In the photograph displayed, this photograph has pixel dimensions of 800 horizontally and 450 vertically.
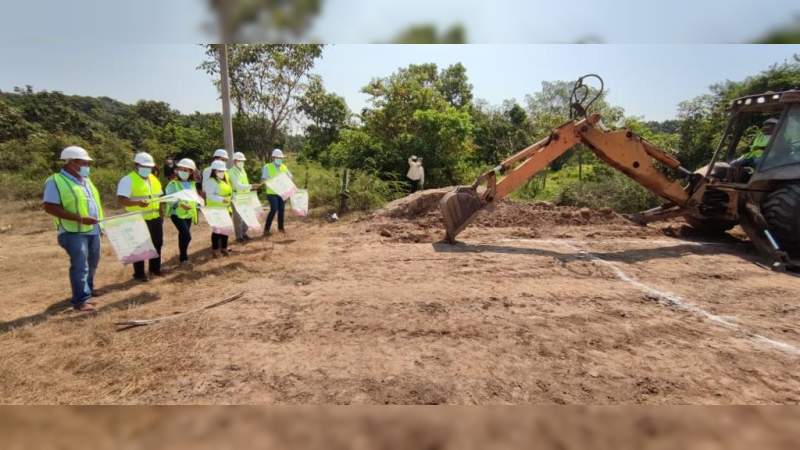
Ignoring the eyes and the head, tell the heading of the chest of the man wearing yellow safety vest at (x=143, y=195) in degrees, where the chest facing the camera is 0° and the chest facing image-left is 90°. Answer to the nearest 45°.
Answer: approximately 315°

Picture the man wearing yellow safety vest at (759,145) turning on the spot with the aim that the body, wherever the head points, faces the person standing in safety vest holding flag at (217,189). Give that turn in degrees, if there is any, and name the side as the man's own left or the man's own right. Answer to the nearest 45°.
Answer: approximately 45° to the man's own left

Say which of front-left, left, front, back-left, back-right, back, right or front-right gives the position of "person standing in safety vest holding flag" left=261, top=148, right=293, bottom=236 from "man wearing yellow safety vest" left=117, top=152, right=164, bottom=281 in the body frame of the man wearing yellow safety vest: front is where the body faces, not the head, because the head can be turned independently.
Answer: left

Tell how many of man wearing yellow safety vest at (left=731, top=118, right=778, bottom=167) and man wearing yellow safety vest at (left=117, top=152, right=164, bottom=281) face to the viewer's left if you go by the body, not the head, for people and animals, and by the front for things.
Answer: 1

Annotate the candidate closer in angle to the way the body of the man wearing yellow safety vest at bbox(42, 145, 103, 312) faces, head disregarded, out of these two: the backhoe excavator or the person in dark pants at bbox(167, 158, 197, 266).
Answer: the backhoe excavator

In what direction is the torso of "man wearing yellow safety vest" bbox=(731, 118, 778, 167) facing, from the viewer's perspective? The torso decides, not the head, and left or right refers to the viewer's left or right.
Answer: facing to the left of the viewer

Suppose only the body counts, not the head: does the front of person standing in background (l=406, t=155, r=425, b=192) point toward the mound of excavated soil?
yes

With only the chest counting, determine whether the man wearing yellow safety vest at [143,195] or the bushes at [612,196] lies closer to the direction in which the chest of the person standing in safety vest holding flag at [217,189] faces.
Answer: the bushes

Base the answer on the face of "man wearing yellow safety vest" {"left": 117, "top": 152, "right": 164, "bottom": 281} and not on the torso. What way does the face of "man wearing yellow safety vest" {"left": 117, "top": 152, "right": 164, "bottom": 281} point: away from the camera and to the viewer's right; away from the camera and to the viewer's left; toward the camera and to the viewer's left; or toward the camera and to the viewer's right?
toward the camera and to the viewer's right

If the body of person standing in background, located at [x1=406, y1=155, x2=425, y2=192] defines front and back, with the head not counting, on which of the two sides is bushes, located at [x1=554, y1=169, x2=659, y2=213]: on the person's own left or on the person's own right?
on the person's own left

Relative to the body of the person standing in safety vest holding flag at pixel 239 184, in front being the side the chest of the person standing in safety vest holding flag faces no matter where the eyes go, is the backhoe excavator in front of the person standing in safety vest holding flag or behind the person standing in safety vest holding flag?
in front

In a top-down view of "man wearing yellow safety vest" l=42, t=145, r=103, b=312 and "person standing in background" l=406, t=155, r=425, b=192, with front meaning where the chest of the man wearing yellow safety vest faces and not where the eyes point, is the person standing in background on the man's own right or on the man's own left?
on the man's own left
